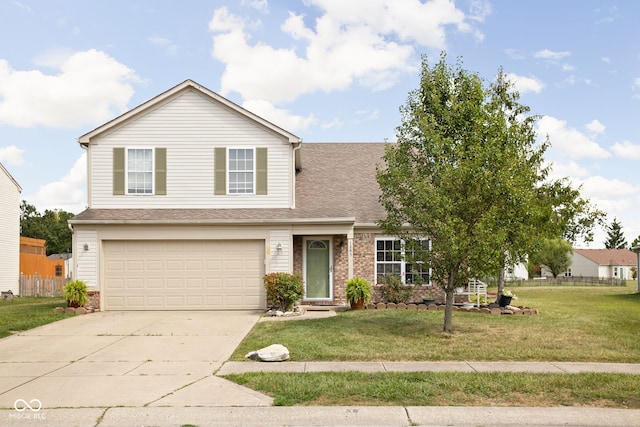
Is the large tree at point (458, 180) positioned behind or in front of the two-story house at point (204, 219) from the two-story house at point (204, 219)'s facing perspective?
in front

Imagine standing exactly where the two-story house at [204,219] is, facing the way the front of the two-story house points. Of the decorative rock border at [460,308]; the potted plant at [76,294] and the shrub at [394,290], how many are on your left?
2

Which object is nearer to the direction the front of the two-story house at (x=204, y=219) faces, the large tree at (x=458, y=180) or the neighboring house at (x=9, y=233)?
the large tree

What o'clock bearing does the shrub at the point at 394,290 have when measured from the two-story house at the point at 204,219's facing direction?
The shrub is roughly at 9 o'clock from the two-story house.

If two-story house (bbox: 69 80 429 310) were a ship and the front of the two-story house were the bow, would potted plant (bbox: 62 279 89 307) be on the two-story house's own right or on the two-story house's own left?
on the two-story house's own right

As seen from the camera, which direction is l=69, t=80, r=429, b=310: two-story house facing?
toward the camera

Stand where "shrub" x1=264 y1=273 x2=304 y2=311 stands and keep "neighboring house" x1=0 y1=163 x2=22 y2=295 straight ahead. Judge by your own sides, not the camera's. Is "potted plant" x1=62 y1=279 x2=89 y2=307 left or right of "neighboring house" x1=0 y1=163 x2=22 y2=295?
left

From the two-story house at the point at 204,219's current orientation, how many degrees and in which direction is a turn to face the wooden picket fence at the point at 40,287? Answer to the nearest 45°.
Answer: approximately 135° to its right

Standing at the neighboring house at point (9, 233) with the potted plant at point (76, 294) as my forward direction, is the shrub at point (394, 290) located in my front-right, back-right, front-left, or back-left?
front-left

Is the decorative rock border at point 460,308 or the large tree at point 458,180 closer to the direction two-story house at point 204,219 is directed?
the large tree

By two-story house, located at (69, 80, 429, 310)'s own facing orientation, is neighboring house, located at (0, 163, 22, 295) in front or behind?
behind

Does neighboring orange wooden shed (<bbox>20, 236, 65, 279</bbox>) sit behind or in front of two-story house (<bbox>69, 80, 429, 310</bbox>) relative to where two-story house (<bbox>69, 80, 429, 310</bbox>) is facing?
behind
